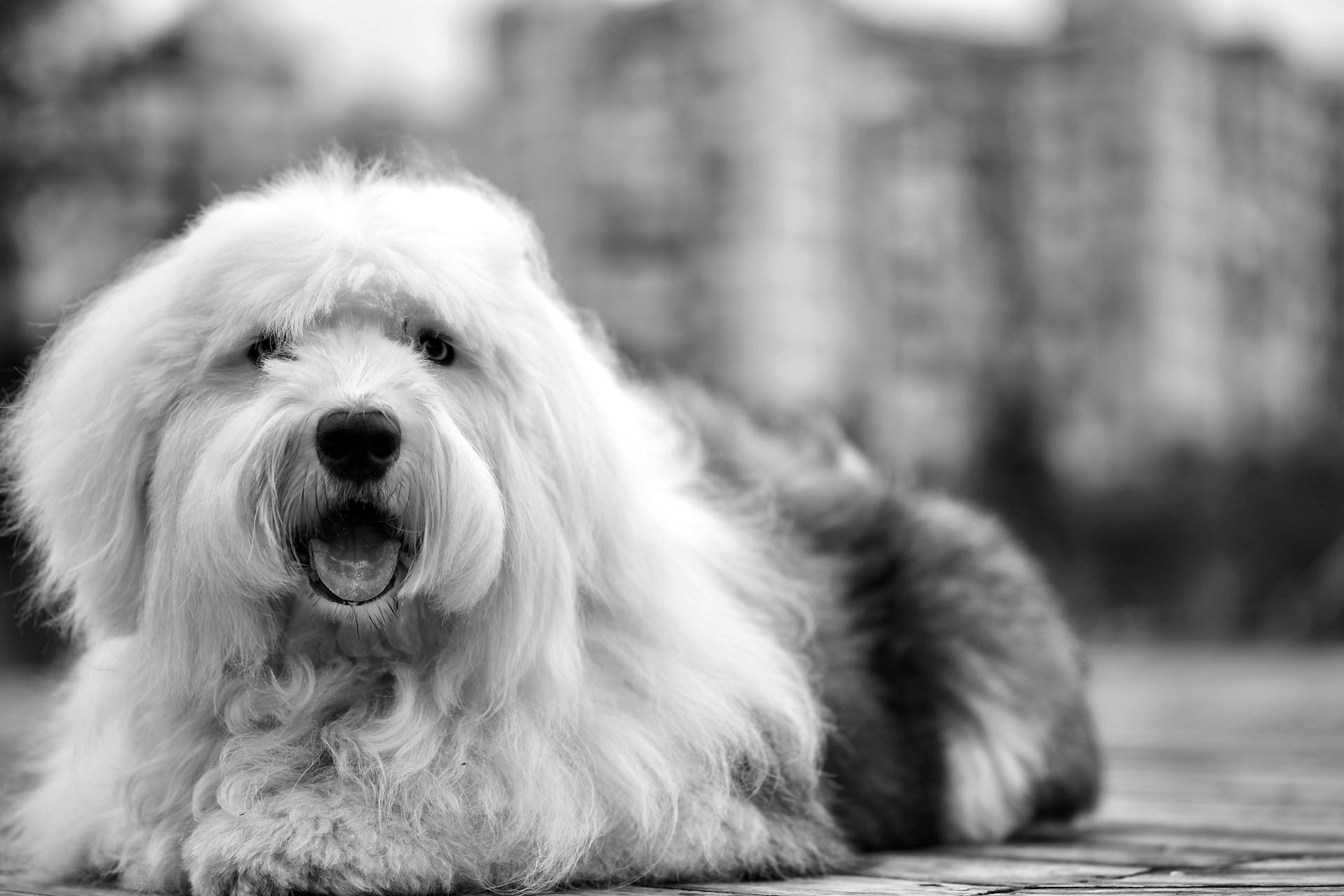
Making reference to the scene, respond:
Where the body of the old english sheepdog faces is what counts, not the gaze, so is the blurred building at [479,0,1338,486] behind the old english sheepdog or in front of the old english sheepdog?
behind

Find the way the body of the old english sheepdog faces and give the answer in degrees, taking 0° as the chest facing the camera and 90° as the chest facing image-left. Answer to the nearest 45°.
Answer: approximately 45°
